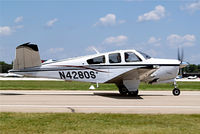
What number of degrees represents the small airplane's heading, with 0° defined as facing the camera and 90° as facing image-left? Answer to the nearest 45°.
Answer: approximately 270°
